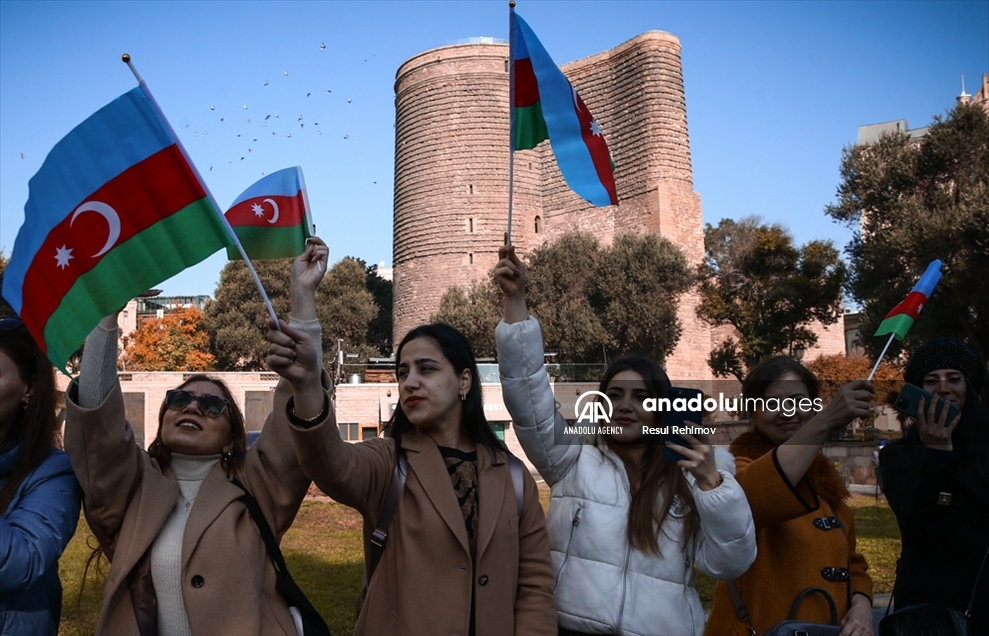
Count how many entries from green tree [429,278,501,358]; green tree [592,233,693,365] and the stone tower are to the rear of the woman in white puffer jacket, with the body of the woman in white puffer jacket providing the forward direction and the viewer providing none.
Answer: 3

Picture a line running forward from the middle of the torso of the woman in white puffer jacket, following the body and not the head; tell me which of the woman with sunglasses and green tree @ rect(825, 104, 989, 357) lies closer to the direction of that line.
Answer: the woman with sunglasses

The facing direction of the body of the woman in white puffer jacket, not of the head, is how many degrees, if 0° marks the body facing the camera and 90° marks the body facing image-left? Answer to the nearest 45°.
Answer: approximately 0°

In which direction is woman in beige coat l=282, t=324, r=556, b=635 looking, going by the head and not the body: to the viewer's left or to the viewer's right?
to the viewer's left

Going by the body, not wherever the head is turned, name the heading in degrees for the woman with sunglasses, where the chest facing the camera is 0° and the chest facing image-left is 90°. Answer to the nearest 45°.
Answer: approximately 45°

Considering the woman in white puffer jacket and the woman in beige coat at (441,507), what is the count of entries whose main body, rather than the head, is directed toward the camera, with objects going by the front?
2

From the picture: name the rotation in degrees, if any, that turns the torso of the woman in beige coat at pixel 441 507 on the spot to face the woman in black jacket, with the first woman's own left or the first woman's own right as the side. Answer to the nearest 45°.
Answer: approximately 90° to the first woman's own left

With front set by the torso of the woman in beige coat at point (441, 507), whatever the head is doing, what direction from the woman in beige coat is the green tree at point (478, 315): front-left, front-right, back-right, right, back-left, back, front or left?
back

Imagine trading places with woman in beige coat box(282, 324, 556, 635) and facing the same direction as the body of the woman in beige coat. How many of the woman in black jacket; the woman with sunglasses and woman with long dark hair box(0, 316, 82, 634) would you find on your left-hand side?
1

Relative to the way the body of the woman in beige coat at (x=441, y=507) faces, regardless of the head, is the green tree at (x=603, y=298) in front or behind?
behind

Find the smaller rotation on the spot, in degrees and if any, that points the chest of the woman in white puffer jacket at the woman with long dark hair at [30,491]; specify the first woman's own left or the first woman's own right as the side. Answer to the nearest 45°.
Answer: approximately 90° to the first woman's own right
